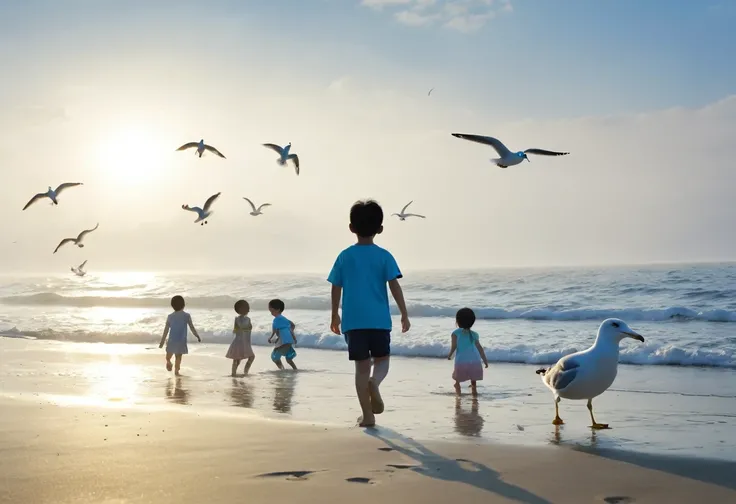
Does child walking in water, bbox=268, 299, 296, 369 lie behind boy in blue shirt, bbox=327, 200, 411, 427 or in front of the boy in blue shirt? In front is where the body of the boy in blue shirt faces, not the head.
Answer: in front

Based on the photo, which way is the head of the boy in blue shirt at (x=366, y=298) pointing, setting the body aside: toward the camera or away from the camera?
away from the camera

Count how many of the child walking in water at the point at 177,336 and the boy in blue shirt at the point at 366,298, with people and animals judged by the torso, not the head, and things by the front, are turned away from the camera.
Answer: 2

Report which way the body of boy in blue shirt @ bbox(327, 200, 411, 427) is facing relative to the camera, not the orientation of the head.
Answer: away from the camera

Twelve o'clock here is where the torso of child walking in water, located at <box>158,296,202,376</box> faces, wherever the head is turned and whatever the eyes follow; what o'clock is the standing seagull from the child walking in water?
The standing seagull is roughly at 5 o'clock from the child walking in water.

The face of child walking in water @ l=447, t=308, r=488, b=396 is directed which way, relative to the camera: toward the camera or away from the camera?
away from the camera

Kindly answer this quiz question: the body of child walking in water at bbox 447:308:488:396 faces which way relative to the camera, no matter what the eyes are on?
away from the camera

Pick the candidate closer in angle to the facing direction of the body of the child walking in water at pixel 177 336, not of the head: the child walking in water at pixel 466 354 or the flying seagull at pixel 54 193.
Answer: the flying seagull

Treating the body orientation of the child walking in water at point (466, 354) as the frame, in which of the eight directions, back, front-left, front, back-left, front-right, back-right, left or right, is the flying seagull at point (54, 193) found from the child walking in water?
front-left

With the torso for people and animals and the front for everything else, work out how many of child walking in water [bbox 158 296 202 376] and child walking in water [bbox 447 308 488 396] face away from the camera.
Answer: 2

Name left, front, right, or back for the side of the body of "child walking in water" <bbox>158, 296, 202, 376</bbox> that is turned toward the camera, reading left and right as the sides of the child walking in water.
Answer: back

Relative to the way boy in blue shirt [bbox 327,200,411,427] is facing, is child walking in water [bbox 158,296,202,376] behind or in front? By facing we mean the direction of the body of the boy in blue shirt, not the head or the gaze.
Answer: in front
